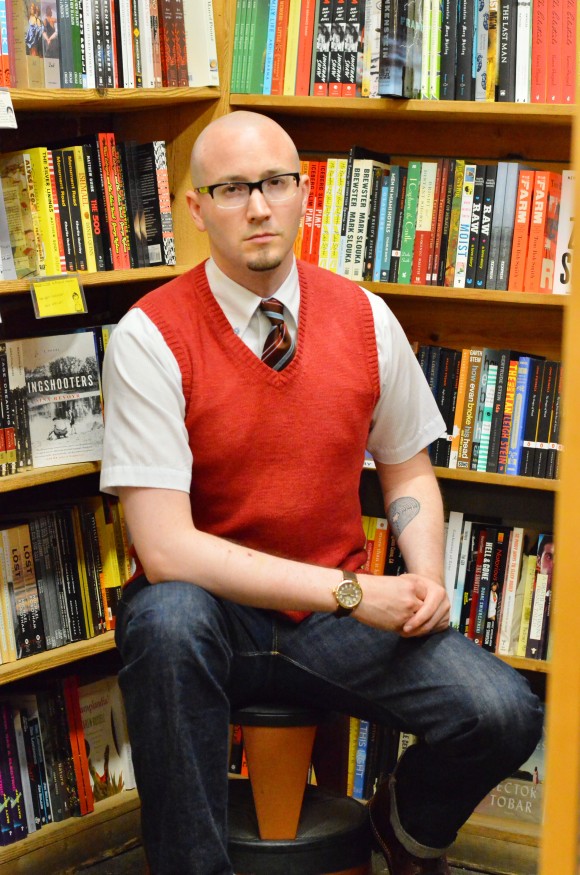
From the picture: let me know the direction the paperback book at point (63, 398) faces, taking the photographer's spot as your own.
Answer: facing the viewer

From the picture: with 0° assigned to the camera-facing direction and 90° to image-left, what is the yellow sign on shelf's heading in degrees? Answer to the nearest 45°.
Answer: approximately 0°

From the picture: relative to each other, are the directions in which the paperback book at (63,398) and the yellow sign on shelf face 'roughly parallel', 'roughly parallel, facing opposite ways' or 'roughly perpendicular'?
roughly parallel

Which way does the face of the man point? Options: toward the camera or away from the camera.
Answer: toward the camera

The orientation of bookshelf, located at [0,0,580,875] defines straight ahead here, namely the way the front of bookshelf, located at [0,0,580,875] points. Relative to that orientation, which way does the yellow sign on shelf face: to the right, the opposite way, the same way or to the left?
the same way

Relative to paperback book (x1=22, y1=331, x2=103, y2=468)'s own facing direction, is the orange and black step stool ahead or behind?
ahead

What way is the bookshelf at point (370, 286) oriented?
toward the camera

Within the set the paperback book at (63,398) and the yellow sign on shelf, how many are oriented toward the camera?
2

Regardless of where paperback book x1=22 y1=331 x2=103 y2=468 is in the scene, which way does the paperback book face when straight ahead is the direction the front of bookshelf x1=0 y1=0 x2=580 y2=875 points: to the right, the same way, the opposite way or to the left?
the same way

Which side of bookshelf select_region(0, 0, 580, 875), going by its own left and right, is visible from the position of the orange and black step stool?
front
